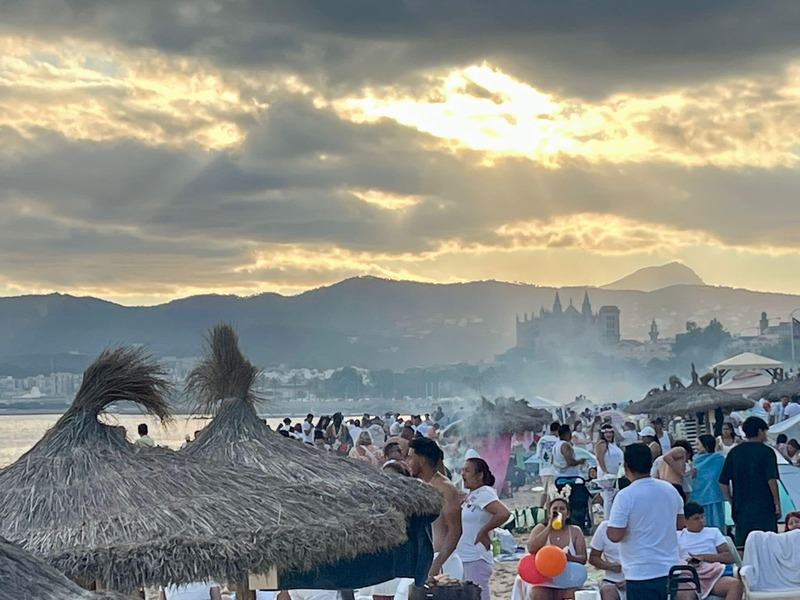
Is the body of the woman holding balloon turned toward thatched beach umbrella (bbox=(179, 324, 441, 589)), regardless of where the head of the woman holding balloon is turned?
no

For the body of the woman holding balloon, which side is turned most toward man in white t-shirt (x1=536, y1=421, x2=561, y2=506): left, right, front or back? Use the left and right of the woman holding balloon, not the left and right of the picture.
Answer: back

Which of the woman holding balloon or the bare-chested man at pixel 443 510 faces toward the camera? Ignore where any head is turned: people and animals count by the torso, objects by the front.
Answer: the woman holding balloon

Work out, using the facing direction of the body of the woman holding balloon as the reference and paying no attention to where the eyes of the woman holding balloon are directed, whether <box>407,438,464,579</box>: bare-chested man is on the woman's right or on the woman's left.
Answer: on the woman's right

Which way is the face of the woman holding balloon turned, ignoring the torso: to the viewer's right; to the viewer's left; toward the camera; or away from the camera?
toward the camera

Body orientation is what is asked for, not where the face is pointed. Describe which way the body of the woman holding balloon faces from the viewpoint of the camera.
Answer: toward the camera

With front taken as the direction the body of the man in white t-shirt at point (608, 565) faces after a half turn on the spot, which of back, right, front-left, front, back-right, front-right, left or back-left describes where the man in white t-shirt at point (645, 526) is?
back-left

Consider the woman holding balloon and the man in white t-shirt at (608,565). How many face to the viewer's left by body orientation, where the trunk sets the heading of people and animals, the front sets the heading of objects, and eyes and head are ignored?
0

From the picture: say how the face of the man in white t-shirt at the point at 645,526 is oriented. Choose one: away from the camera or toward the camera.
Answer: away from the camera

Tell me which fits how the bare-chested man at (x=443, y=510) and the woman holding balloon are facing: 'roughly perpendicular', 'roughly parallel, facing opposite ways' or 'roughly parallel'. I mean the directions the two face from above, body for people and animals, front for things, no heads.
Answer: roughly perpendicular
